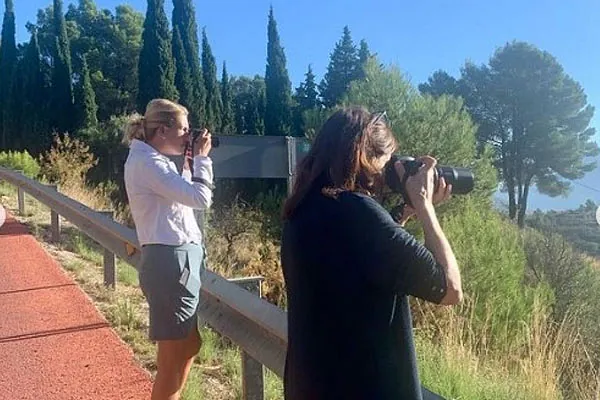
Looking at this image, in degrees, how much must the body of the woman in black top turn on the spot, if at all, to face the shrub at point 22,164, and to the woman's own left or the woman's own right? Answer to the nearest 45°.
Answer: approximately 90° to the woman's own left

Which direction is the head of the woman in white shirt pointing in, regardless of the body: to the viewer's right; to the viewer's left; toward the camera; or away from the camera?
to the viewer's right

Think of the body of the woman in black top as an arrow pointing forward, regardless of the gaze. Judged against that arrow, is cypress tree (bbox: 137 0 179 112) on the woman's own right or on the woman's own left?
on the woman's own left

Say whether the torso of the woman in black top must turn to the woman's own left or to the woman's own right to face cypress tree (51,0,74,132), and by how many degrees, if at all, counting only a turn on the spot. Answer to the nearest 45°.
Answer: approximately 90° to the woman's own left

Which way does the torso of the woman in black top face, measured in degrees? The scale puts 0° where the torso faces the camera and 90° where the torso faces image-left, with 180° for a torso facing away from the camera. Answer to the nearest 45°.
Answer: approximately 225°

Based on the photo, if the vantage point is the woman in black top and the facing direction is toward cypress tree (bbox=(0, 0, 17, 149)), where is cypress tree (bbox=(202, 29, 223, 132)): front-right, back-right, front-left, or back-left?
front-right

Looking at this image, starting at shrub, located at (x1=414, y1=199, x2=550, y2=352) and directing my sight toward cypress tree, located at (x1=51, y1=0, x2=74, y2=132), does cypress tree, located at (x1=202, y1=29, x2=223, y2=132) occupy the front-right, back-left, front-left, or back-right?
front-right

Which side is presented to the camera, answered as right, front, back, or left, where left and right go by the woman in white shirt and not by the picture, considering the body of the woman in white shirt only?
right

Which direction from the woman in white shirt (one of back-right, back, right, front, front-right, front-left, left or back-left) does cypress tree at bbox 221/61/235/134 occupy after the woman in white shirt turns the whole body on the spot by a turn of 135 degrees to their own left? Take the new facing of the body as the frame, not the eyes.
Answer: front-right

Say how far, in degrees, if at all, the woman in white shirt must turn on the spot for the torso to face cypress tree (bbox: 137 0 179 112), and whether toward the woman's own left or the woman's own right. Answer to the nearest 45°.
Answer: approximately 90° to the woman's own left

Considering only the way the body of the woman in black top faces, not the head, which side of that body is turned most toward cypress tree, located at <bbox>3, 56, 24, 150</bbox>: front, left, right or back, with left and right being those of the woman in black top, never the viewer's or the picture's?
left

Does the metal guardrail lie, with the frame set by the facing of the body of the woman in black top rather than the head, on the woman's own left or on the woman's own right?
on the woman's own left

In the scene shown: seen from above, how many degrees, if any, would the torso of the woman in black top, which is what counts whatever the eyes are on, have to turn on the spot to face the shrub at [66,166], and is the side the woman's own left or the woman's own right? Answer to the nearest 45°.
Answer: approximately 90° to the woman's own left

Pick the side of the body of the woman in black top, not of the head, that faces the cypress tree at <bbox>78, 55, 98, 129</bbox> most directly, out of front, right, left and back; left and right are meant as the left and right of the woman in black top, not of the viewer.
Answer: left

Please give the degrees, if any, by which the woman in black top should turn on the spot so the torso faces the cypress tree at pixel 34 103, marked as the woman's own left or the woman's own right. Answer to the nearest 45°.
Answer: approximately 90° to the woman's own left

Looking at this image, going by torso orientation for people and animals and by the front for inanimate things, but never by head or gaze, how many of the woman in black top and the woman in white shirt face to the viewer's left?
0
